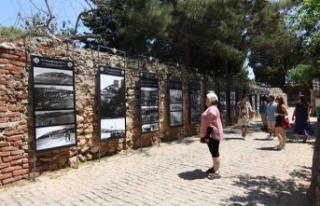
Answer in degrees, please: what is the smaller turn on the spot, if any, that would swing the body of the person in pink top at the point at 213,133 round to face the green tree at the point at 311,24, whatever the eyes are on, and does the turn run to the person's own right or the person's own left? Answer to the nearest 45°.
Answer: approximately 135° to the person's own right

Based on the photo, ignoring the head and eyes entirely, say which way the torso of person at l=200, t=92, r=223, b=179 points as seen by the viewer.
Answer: to the viewer's left

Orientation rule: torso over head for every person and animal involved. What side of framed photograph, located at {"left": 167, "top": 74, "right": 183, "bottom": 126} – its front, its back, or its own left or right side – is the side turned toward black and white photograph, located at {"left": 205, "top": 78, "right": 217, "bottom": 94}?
left

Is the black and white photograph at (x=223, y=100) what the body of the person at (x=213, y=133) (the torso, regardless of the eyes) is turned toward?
no

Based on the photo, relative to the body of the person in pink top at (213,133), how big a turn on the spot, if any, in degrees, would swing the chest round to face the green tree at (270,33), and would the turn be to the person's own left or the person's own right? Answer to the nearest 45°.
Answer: approximately 90° to the person's own right

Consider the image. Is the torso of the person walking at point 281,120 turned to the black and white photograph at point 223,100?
no

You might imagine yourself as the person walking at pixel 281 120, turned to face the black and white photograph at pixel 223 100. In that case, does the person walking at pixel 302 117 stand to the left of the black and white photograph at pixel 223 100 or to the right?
right

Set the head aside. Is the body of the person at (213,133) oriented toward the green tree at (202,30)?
no

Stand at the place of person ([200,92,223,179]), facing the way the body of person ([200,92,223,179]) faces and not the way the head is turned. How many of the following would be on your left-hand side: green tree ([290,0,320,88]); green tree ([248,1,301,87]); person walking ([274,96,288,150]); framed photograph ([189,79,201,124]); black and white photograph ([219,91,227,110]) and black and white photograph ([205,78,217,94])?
0

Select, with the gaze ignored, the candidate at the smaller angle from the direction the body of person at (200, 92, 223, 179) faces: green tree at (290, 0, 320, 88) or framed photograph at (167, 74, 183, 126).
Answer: the framed photograph

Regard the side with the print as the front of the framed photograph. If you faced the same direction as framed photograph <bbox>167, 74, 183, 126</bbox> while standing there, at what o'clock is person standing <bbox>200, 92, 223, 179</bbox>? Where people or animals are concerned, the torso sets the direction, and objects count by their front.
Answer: The person standing is roughly at 1 o'clock from the framed photograph.
